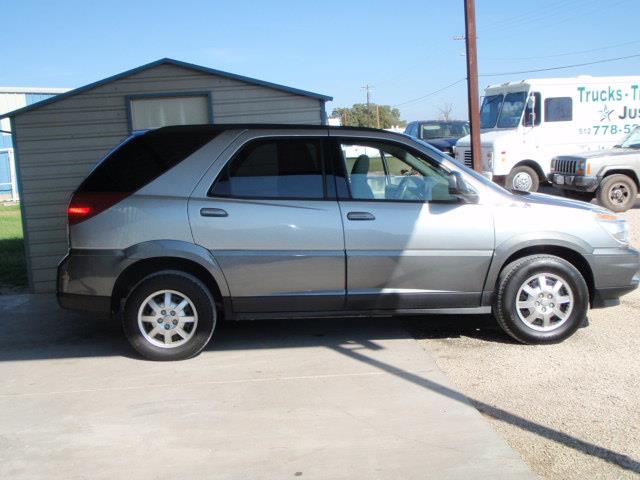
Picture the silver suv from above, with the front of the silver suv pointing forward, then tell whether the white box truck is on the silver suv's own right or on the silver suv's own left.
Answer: on the silver suv's own left

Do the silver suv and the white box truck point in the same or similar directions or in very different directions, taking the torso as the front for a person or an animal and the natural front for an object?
very different directions

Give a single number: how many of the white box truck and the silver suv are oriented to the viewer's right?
1

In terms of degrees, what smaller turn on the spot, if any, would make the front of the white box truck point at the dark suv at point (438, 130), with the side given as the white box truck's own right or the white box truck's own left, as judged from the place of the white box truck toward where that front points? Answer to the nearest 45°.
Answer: approximately 90° to the white box truck's own right

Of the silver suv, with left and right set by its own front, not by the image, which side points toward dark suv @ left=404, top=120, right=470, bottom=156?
left

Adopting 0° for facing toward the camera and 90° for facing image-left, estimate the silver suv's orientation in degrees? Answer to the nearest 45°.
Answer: approximately 270°

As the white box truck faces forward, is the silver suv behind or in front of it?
in front
